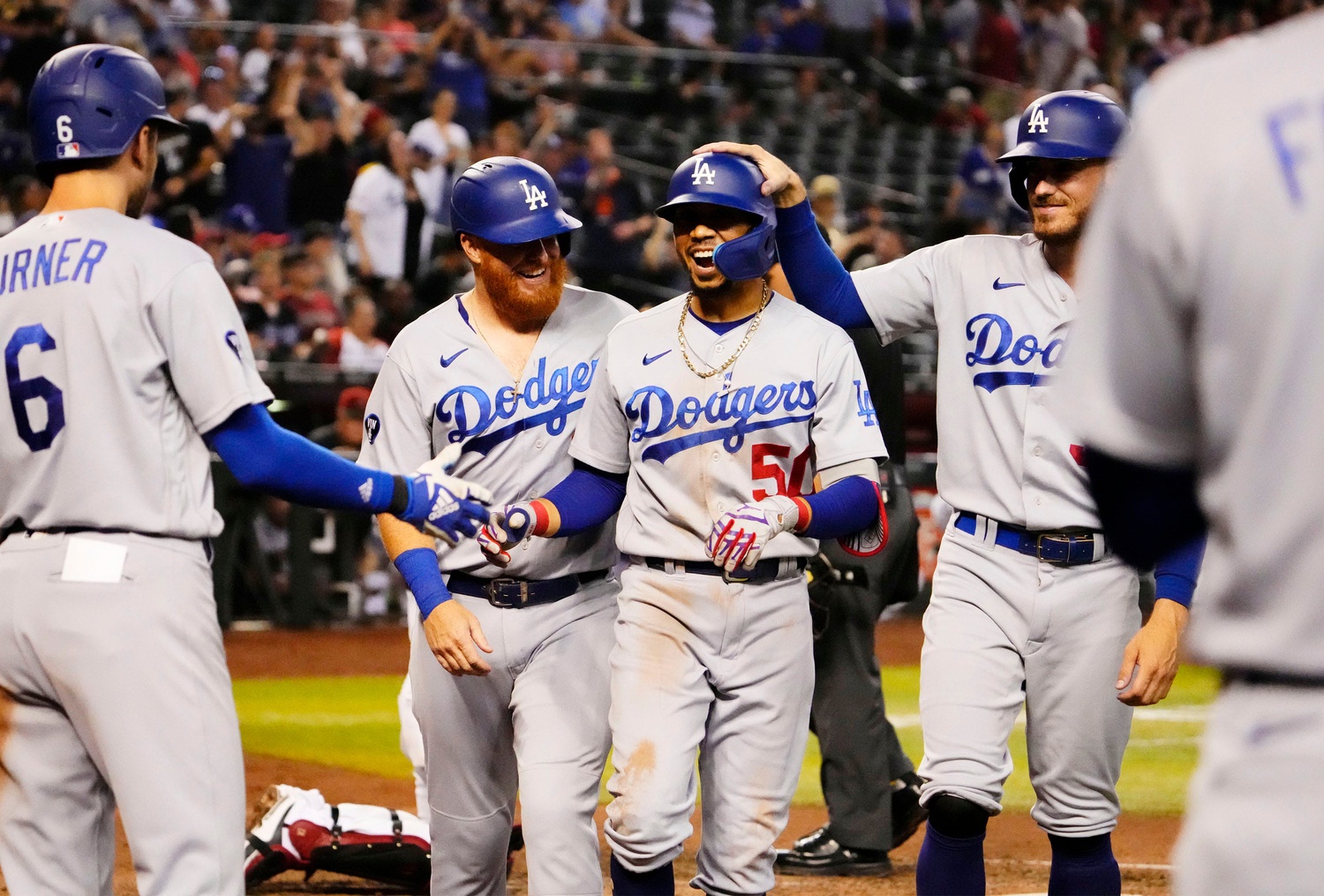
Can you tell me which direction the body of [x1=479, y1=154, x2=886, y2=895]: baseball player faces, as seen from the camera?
toward the camera

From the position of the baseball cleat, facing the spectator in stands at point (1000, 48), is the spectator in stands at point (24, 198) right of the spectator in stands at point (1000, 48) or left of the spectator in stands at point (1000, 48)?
left

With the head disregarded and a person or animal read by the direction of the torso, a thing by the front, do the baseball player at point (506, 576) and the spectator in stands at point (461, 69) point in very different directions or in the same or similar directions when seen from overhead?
same or similar directions

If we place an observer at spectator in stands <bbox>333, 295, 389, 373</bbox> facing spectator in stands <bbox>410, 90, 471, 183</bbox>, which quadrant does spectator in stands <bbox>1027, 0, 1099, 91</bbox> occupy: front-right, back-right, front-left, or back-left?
front-right

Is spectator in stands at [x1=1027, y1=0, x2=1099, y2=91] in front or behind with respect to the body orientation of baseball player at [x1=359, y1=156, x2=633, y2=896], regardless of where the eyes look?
behind

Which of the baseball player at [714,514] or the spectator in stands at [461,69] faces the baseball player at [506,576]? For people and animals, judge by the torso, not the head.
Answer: the spectator in stands

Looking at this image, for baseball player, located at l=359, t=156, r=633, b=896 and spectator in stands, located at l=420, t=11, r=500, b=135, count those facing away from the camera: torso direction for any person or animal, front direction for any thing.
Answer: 0

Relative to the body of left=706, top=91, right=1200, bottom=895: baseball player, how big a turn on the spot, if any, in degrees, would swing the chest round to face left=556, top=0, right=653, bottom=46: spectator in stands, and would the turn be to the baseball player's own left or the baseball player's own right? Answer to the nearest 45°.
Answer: approximately 180°

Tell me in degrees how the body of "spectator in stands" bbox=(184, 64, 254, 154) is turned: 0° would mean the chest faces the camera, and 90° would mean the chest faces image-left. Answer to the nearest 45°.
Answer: approximately 0°

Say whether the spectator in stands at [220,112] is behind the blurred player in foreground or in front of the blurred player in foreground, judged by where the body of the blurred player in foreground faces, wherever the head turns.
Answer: in front

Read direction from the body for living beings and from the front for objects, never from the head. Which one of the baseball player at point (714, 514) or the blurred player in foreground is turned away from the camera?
the blurred player in foreground

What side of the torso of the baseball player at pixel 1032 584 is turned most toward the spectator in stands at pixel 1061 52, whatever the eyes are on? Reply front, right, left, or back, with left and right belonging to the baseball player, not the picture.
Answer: back

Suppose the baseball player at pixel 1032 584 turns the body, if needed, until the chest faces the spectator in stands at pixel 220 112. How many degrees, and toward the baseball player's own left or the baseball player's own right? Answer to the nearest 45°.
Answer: approximately 135° to the baseball player's own right

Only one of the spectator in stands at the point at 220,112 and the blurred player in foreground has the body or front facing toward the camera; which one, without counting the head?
the spectator in stands

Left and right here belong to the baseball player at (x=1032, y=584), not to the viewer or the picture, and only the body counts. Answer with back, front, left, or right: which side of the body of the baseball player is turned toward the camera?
front

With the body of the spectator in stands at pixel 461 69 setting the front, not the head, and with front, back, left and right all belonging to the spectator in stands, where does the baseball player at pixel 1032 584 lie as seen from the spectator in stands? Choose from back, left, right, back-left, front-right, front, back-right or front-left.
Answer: front

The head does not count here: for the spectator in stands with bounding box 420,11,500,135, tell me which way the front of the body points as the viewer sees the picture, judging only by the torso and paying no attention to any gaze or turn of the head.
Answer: toward the camera

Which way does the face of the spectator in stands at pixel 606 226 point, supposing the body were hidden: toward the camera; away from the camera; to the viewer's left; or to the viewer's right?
toward the camera

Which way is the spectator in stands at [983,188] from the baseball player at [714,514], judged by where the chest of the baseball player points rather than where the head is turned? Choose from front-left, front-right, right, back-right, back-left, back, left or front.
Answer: back

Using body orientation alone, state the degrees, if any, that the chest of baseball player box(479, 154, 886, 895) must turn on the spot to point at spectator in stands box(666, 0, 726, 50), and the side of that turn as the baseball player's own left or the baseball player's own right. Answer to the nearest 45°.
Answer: approximately 180°

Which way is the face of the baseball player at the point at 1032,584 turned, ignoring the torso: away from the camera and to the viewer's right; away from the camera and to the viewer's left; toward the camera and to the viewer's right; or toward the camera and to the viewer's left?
toward the camera and to the viewer's left

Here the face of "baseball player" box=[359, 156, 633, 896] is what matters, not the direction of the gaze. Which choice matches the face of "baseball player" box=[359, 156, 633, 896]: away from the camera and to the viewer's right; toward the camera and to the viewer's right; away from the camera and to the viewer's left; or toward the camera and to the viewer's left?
toward the camera and to the viewer's right

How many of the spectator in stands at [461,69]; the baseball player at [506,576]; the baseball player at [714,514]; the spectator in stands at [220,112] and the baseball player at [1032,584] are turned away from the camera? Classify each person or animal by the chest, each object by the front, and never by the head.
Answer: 0
